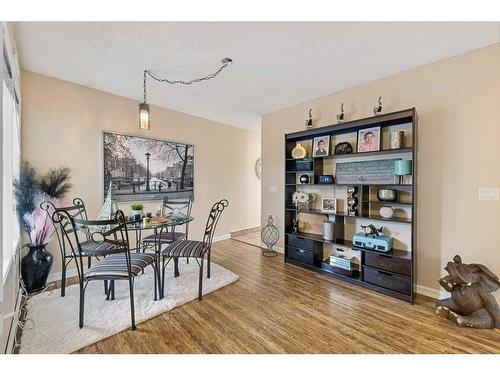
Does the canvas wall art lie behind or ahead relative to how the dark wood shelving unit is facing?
ahead

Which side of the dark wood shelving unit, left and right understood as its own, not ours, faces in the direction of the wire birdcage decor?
right

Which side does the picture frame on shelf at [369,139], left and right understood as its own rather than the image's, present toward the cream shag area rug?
front

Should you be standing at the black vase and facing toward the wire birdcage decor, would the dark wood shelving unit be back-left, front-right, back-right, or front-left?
front-right

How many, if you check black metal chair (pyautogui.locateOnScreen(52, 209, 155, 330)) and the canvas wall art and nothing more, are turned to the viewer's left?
0

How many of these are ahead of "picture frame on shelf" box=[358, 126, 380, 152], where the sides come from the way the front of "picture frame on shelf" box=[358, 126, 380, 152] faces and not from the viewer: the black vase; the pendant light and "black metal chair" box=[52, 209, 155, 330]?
3

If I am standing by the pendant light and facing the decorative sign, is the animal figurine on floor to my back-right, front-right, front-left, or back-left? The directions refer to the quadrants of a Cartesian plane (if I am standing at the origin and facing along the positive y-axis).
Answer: front-right

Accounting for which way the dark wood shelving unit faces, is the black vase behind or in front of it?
in front

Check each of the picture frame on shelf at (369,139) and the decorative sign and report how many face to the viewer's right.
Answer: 0

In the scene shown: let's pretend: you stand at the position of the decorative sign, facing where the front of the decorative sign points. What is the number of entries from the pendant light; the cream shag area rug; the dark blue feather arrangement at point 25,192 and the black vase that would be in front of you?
4

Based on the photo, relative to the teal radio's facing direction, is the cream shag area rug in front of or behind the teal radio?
in front

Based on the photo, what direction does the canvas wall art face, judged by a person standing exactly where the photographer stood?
facing the viewer and to the right of the viewer

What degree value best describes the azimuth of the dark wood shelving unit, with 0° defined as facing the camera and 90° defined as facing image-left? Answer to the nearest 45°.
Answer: approximately 45°
